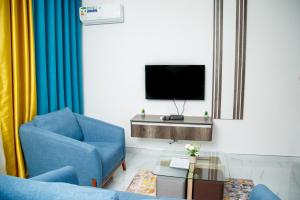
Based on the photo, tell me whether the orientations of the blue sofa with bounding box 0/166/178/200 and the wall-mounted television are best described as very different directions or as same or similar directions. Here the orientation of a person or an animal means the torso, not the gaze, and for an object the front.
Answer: very different directions

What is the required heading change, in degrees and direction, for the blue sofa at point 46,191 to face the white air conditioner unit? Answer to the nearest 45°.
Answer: approximately 45° to its left

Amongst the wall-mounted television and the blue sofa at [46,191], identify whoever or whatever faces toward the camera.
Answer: the wall-mounted television

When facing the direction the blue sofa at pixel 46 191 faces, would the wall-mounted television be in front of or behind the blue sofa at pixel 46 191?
in front

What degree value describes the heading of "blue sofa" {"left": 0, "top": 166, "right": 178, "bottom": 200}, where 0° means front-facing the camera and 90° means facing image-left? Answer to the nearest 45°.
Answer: approximately 225°

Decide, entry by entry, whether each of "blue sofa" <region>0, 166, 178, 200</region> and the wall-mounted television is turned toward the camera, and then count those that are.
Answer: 1

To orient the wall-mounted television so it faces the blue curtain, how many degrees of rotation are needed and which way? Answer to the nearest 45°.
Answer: approximately 90° to its right

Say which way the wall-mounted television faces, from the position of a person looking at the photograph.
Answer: facing the viewer

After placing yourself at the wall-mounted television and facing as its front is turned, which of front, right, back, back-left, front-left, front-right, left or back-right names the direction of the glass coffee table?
front

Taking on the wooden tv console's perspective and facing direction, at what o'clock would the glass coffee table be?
The glass coffee table is roughly at 12 o'clock from the wooden tv console.

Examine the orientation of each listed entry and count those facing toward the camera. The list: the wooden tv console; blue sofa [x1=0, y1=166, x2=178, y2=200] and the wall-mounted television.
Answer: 2

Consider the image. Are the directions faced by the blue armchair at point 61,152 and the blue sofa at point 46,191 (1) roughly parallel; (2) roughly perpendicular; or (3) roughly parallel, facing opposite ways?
roughly perpendicular

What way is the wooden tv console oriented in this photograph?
toward the camera

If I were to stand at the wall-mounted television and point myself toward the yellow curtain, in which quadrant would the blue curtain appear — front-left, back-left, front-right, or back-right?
front-right

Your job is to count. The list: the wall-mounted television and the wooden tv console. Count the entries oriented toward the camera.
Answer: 2

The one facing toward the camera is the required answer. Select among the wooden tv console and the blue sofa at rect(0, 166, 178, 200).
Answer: the wooden tv console
